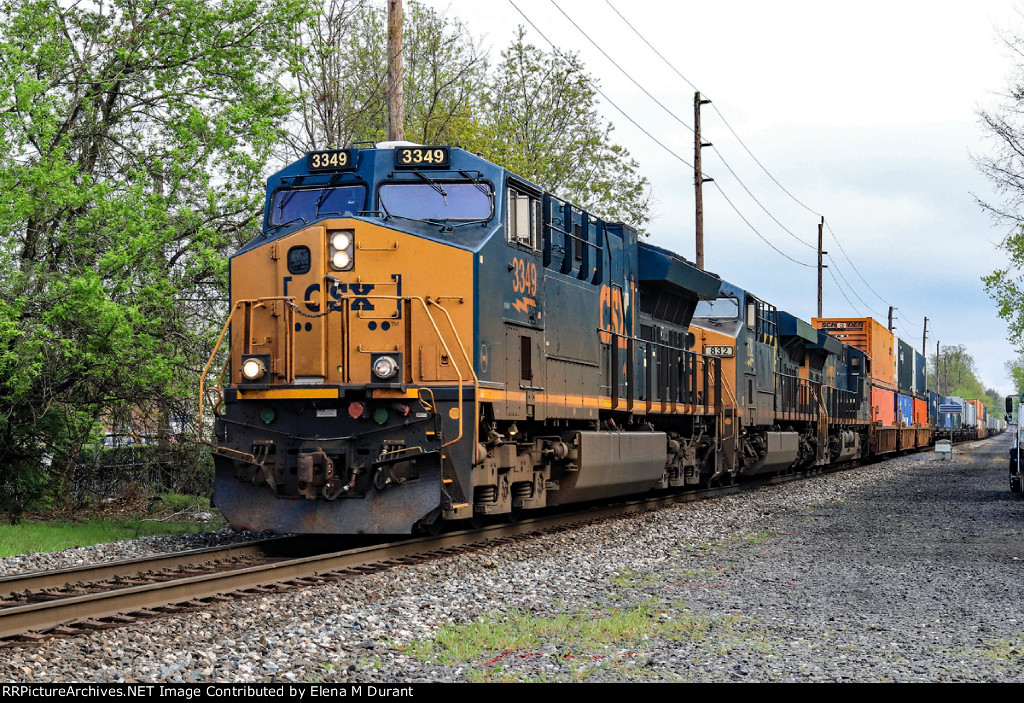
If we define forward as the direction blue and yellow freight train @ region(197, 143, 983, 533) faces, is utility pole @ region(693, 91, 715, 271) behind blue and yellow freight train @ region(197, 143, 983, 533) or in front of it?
behind

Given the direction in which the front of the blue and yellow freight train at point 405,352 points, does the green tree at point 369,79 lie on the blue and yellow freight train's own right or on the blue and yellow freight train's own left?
on the blue and yellow freight train's own right

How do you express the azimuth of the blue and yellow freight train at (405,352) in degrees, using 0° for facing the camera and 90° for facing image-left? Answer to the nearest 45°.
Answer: approximately 45°

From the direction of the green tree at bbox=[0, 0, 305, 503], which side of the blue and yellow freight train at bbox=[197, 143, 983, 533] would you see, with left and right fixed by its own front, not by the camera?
right

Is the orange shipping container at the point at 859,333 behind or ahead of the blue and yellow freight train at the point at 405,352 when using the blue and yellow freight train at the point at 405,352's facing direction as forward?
behind

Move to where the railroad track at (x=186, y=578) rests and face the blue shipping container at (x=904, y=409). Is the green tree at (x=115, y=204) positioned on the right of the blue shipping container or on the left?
left

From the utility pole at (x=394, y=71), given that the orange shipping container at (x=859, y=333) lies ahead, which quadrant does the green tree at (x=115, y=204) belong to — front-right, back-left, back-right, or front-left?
back-left

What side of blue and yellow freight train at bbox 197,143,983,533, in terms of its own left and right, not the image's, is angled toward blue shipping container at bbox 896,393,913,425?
back
